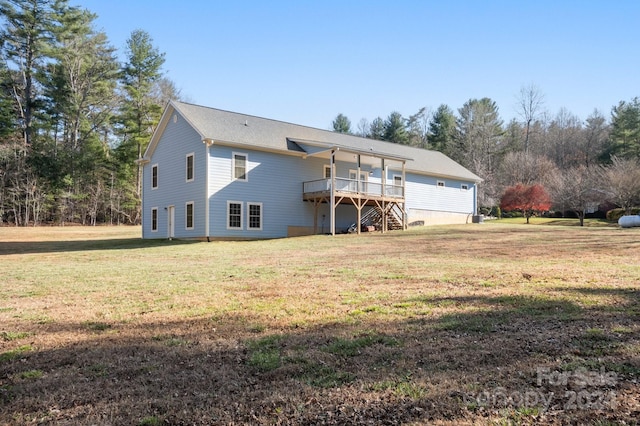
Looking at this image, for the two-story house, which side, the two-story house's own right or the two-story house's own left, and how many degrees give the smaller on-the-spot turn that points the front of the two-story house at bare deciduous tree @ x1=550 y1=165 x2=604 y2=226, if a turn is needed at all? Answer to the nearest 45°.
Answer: approximately 90° to the two-story house's own right

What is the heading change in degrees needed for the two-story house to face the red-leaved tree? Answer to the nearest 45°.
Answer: approximately 90° to its right

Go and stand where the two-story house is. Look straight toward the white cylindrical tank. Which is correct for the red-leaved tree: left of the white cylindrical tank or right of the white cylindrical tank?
left

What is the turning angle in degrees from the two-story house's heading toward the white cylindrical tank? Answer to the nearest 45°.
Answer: approximately 135° to its right

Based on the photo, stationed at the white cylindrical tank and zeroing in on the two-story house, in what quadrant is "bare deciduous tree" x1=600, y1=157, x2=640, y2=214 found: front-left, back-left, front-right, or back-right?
back-right

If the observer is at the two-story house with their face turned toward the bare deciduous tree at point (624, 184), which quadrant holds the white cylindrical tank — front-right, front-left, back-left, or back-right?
front-right

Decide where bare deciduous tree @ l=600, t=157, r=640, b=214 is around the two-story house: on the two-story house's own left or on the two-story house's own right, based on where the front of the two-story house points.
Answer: on the two-story house's own right

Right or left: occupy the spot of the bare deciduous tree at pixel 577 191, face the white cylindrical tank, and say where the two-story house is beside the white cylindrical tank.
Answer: right
